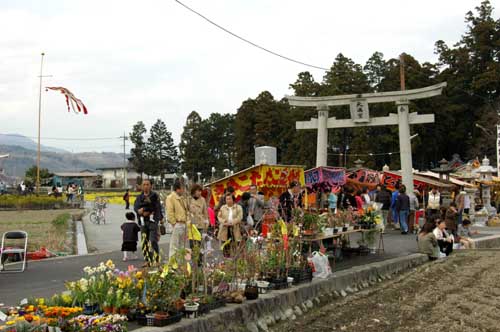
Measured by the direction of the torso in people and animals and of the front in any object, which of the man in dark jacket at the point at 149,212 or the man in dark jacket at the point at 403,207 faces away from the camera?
the man in dark jacket at the point at 403,207

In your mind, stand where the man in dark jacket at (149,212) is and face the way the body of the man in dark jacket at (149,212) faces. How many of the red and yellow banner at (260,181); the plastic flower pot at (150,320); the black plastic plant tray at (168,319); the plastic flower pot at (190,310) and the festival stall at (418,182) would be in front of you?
3

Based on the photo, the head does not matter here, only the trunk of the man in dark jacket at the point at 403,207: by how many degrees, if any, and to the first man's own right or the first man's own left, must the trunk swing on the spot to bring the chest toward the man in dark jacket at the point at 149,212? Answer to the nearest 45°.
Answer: approximately 135° to the first man's own left

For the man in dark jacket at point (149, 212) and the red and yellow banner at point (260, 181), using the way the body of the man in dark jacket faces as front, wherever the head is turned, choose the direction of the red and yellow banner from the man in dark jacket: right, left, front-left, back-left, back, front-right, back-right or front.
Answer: back-left

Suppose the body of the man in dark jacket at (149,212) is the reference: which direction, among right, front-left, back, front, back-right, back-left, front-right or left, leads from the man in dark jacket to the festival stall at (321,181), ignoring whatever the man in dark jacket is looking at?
back-left

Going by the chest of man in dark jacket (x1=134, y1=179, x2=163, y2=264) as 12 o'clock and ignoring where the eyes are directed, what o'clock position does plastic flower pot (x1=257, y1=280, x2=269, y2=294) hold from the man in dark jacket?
The plastic flower pot is roughly at 11 o'clock from the man in dark jacket.

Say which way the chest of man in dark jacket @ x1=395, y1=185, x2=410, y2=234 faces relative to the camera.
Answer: away from the camera

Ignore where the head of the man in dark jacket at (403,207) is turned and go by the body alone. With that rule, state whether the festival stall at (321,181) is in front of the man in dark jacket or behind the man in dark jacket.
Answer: in front

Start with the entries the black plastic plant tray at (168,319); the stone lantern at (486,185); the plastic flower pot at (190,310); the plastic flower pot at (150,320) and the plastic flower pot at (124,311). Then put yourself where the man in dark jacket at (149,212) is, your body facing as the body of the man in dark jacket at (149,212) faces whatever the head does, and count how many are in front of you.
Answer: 4

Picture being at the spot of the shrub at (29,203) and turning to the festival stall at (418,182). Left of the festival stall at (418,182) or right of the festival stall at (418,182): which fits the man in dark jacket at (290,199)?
right

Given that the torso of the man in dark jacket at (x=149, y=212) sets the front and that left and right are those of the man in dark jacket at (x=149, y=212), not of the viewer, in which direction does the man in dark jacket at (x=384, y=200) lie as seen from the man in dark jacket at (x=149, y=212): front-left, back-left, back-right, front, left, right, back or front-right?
back-left
